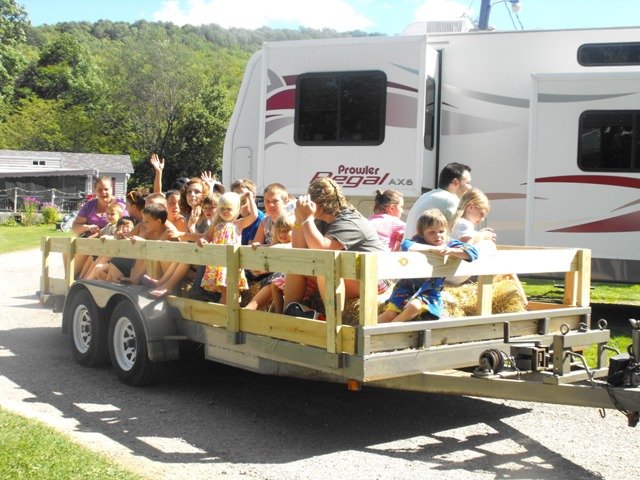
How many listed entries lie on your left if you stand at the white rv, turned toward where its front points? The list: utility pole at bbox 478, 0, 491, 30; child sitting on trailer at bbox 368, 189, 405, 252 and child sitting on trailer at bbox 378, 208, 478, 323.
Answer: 2

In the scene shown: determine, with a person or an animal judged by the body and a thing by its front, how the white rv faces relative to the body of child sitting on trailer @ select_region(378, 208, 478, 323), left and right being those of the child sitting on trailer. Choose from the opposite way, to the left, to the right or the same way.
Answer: to the right

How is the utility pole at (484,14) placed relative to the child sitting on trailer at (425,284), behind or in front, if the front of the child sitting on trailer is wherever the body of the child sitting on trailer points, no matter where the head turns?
behind

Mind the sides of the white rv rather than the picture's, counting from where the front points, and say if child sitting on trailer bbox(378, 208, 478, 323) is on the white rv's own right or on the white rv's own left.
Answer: on the white rv's own left

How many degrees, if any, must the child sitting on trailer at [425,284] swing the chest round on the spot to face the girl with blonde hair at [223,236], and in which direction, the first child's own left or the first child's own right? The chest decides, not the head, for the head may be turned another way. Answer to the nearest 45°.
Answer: approximately 135° to the first child's own right

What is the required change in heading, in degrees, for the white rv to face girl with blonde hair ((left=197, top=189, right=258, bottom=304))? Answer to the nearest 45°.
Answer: approximately 45° to its left

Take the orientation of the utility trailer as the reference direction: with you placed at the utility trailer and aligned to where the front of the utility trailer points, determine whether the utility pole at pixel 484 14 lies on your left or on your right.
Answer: on your left

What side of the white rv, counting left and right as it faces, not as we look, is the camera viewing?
left

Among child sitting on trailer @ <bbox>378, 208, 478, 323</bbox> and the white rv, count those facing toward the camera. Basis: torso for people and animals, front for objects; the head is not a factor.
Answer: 1

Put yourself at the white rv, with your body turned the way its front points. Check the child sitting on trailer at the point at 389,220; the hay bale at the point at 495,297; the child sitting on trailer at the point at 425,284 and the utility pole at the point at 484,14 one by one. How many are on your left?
3

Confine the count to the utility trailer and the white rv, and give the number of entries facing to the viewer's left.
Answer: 1

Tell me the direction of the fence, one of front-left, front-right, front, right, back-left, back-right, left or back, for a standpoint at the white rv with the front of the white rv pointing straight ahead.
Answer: front-right

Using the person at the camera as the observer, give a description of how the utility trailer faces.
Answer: facing the viewer and to the right of the viewer

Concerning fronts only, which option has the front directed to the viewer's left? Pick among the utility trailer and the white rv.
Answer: the white rv
